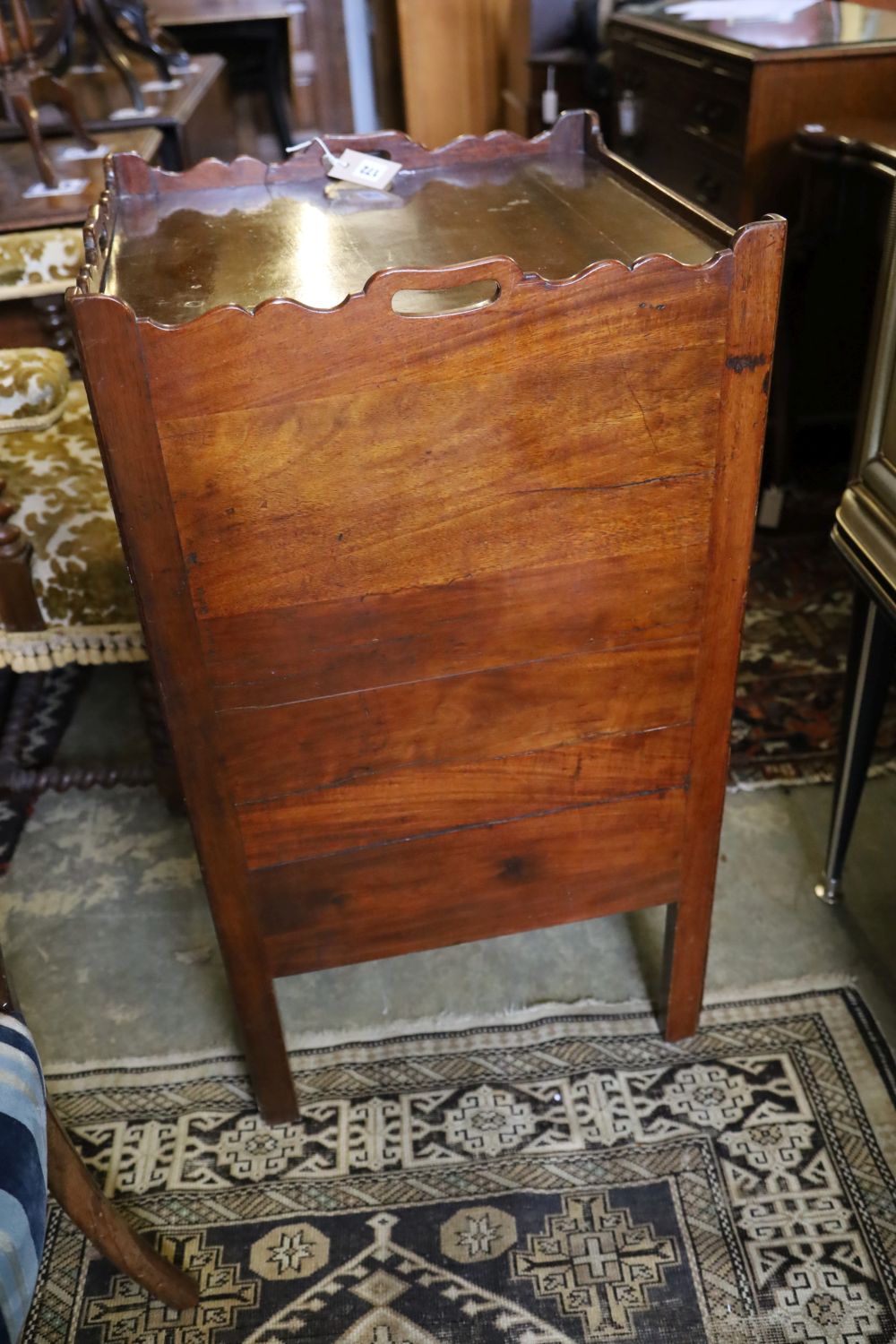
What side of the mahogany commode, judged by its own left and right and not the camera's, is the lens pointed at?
right

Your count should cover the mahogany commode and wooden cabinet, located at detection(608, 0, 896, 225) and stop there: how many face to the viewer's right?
1

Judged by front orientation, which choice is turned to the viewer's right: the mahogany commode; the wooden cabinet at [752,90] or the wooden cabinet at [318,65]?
the mahogany commode

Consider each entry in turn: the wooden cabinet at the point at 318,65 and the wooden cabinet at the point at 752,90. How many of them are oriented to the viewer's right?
0

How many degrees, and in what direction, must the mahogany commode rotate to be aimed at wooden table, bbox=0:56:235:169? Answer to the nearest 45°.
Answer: approximately 90° to its left

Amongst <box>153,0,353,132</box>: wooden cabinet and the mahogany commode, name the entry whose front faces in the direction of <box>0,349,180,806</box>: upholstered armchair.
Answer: the wooden cabinet

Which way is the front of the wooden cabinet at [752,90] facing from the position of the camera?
facing the viewer and to the left of the viewer

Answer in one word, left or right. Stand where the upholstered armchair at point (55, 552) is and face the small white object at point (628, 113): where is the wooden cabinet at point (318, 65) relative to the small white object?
left

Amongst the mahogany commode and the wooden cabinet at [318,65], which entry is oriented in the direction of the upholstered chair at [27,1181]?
the wooden cabinet

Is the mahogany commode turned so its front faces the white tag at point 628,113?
no

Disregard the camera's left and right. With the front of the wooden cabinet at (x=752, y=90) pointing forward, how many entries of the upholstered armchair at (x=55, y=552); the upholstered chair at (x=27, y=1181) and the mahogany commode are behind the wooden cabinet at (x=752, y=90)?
0

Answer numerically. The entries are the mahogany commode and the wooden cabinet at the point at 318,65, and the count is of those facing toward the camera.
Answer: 1

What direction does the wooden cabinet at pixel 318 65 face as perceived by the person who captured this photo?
facing the viewer

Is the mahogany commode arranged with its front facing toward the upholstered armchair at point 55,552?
no

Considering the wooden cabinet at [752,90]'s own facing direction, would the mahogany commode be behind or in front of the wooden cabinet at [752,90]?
in front

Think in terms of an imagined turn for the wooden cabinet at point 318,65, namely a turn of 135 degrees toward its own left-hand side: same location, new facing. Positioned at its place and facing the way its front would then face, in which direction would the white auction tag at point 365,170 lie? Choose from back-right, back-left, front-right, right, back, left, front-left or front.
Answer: back-right

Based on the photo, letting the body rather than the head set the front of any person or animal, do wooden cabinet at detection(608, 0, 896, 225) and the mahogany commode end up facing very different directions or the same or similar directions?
very different directions

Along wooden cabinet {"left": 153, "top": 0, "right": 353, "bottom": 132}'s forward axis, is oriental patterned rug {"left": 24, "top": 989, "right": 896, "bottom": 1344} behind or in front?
in front

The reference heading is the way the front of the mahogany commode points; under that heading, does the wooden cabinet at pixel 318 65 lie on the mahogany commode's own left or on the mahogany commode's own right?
on the mahogany commode's own left
